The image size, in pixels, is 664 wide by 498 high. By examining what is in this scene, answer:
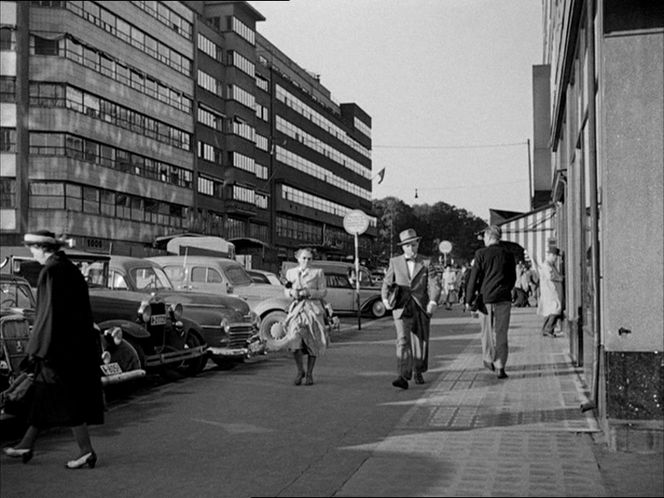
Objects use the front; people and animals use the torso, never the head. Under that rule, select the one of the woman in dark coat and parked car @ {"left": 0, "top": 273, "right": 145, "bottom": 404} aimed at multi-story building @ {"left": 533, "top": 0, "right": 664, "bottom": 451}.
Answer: the parked car

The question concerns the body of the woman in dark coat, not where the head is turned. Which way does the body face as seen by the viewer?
to the viewer's left

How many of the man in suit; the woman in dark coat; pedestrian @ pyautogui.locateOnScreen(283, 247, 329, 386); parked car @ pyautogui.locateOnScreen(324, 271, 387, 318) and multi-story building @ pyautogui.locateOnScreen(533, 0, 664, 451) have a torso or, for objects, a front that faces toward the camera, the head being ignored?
2

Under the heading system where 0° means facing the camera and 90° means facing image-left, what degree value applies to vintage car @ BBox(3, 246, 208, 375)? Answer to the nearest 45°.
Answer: approximately 315°

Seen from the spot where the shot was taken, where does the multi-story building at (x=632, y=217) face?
facing to the left of the viewer

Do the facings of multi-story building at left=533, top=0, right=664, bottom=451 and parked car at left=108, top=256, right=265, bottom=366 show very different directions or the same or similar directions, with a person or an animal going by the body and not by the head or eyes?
very different directions

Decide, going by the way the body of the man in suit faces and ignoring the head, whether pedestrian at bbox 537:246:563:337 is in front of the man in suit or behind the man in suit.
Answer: behind

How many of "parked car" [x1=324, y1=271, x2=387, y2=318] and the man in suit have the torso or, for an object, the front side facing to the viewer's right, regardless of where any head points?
1

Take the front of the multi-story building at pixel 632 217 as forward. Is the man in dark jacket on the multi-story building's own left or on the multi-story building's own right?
on the multi-story building's own right

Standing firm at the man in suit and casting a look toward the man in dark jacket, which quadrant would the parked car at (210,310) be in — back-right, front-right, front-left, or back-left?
back-left

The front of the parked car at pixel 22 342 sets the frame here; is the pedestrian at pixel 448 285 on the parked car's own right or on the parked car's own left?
on the parked car's own left

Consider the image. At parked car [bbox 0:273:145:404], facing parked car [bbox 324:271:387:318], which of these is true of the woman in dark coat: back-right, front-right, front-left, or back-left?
back-right

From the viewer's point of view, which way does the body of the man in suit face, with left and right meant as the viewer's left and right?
facing the viewer

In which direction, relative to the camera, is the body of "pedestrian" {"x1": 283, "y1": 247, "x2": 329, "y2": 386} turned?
toward the camera

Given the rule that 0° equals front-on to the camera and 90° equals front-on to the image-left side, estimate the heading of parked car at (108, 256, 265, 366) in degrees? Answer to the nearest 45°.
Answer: approximately 315°
